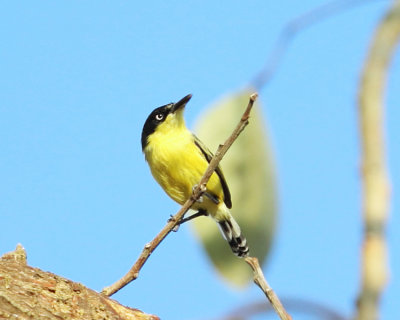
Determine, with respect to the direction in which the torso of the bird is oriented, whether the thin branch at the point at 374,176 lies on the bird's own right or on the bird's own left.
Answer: on the bird's own left

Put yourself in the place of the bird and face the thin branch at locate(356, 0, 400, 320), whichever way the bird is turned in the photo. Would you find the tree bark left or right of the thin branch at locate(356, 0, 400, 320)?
right

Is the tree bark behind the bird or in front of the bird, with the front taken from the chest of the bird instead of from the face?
in front

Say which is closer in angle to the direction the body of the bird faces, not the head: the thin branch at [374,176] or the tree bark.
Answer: the tree bark
